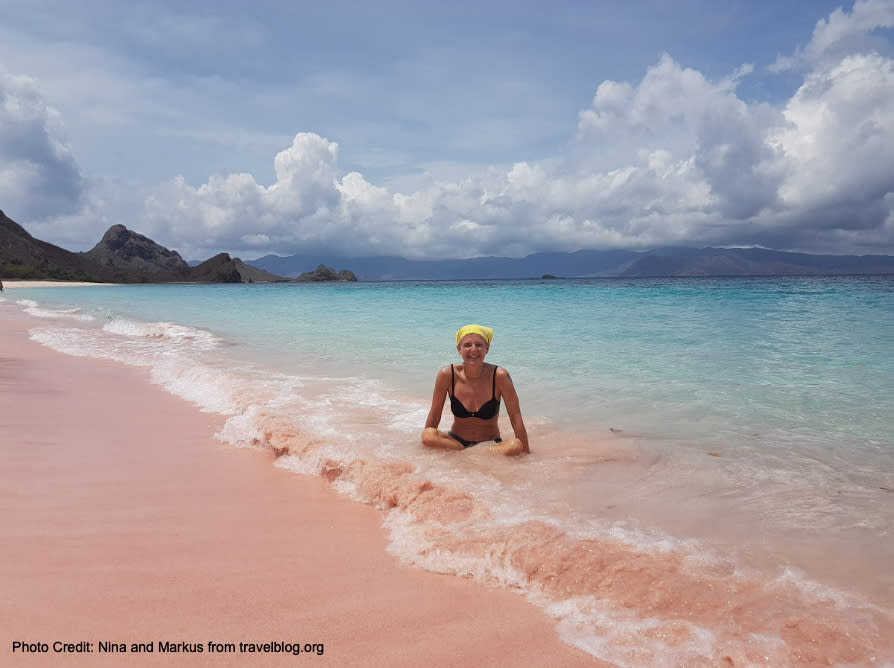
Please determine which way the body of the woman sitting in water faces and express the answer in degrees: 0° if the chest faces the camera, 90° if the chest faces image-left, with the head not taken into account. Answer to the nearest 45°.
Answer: approximately 0°
